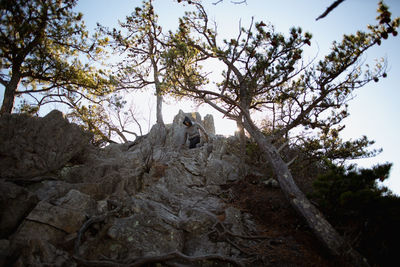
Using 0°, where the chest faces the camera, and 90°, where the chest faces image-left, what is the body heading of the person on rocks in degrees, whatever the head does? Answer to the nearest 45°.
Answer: approximately 45°

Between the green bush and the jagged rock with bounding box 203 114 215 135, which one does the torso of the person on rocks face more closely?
the green bush

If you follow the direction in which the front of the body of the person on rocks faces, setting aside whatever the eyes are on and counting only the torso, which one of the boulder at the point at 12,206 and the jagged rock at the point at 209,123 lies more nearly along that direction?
the boulder
